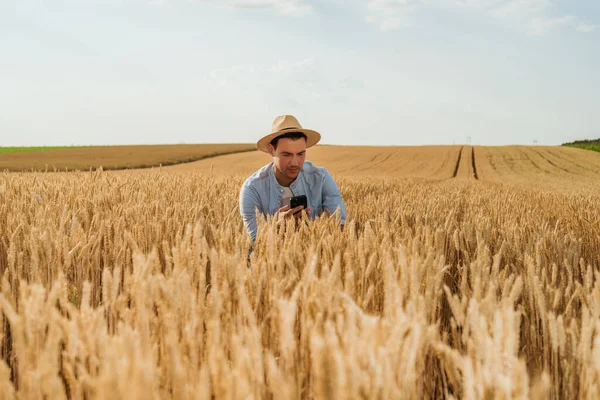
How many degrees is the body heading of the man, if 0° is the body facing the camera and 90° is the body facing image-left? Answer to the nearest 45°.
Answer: approximately 0°
